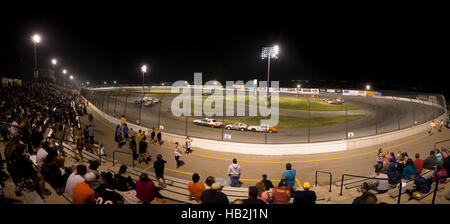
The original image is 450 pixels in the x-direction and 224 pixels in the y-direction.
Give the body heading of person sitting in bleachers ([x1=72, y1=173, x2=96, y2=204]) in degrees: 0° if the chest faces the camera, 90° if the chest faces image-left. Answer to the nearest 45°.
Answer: approximately 225°

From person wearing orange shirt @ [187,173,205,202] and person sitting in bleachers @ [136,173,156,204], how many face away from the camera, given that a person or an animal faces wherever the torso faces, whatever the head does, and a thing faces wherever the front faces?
2

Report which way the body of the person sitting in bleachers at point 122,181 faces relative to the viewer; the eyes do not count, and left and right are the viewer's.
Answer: facing away from the viewer and to the right of the viewer

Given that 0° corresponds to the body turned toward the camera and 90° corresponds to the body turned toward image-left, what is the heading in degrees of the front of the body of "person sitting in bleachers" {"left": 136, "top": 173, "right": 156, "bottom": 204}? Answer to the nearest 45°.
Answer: approximately 180°

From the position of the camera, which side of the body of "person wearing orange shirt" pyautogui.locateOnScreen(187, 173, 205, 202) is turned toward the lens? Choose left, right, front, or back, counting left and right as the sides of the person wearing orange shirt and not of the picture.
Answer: back

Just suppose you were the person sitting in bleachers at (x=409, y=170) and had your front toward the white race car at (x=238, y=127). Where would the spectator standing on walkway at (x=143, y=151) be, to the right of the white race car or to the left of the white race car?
left

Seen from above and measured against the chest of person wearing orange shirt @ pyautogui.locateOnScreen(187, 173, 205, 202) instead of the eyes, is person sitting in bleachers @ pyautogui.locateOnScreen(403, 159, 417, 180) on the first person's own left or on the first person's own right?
on the first person's own right

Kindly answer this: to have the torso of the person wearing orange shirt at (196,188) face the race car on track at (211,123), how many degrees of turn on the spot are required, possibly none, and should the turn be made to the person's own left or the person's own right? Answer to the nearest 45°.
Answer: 0° — they already face it

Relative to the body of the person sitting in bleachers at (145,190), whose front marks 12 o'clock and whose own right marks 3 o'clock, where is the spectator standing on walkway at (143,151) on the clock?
The spectator standing on walkway is roughly at 12 o'clock from the person sitting in bleachers.
